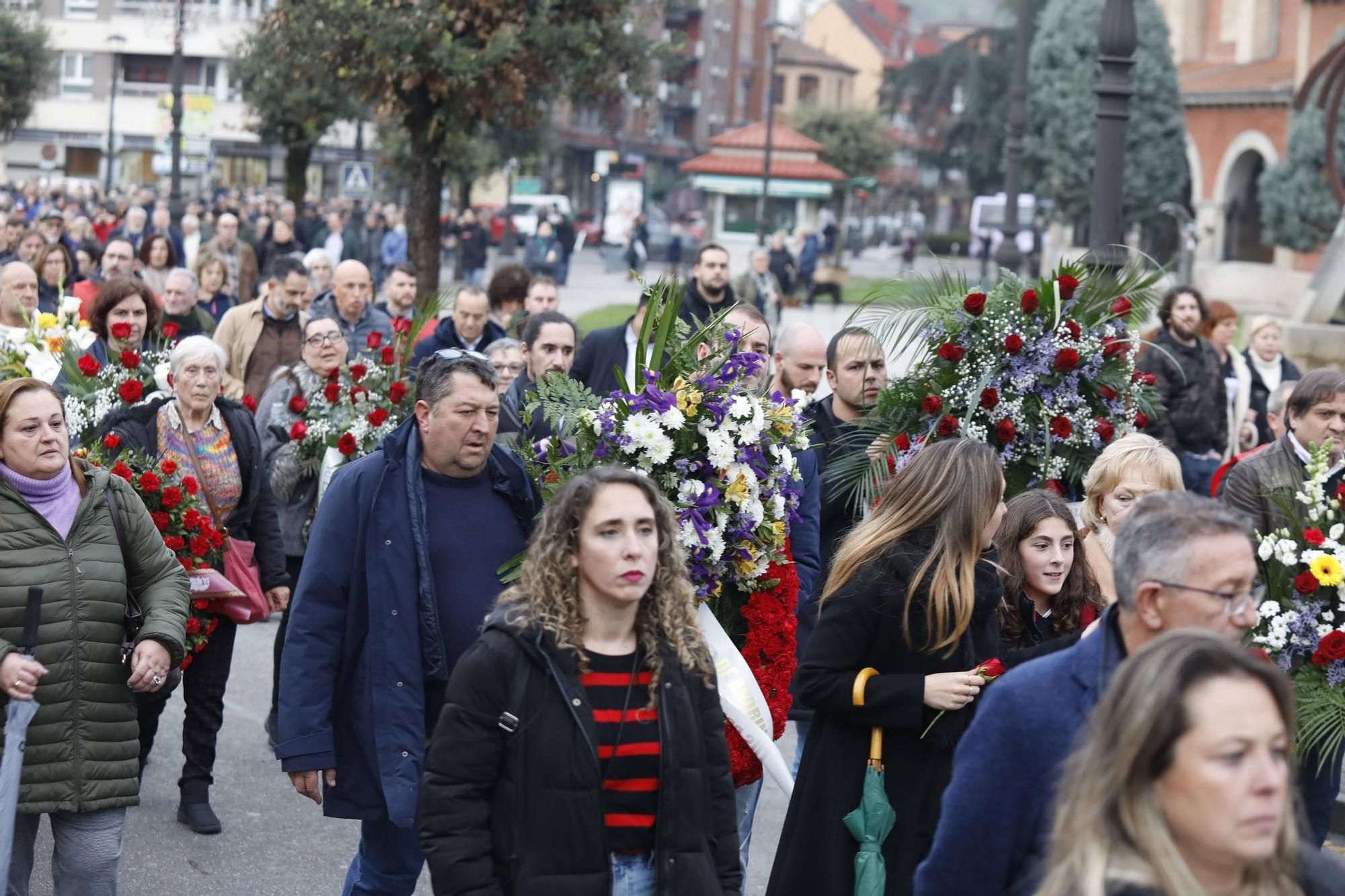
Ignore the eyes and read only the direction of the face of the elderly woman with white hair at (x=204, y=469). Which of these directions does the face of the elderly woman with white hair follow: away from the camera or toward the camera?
toward the camera

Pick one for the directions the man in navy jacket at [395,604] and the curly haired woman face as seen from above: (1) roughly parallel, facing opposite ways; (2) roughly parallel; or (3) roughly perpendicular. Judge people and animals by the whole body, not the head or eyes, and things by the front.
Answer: roughly parallel

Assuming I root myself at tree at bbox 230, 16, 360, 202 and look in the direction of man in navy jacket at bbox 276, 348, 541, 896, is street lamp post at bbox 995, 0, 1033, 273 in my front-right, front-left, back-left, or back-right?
front-left

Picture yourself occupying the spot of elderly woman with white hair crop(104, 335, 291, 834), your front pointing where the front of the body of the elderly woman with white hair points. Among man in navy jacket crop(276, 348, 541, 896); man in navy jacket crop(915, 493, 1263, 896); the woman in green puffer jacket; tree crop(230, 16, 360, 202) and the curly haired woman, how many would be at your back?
1

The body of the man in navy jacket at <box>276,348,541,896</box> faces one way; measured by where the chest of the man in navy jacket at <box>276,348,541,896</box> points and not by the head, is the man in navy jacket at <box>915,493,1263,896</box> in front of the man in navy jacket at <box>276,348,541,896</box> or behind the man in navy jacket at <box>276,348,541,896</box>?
in front

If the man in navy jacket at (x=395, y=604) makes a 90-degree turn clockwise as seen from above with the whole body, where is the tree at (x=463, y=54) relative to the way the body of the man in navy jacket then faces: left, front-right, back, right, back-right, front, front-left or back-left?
back-right

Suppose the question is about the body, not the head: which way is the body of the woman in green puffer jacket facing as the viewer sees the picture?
toward the camera

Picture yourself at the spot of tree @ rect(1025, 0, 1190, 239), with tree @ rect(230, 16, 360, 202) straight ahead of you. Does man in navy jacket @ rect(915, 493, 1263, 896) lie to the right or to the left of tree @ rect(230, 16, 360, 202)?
left

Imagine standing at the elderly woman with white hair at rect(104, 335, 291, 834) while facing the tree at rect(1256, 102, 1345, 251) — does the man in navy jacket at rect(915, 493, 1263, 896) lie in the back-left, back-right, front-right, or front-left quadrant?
back-right

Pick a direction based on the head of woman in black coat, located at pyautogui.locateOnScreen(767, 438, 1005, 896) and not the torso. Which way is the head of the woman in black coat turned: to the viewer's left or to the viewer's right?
to the viewer's right

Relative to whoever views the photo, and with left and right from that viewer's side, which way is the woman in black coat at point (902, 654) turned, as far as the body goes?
facing to the right of the viewer

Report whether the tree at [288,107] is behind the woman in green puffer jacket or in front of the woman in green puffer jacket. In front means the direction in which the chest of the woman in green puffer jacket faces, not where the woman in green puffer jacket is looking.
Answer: behind

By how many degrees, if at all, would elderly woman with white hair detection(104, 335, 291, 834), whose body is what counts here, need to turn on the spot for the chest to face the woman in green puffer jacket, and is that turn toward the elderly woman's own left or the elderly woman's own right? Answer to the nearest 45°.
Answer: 0° — they already face them

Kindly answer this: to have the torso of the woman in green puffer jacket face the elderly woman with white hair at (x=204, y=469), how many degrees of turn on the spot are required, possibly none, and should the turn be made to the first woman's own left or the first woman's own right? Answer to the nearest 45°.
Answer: approximately 180°

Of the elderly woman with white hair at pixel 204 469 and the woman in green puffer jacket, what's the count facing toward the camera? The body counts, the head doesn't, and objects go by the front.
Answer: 2
